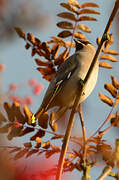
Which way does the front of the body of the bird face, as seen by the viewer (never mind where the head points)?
to the viewer's right

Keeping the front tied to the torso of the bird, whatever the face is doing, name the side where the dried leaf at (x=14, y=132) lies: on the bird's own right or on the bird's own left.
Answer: on the bird's own right

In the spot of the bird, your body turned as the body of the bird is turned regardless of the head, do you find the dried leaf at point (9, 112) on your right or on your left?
on your right

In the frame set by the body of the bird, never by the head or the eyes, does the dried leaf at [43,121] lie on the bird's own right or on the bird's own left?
on the bird's own right
